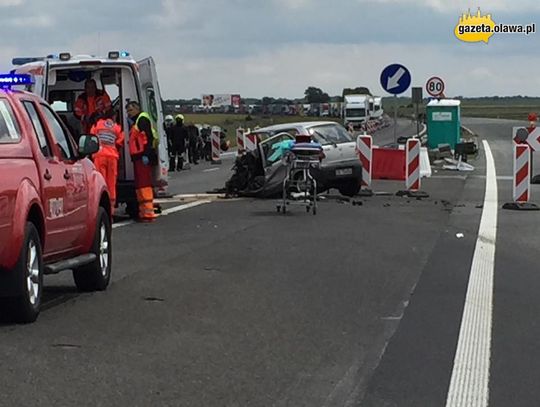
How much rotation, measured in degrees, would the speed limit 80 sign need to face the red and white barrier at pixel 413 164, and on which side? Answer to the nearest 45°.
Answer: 0° — it already faces it

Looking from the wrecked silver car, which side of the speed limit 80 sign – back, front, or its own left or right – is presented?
front

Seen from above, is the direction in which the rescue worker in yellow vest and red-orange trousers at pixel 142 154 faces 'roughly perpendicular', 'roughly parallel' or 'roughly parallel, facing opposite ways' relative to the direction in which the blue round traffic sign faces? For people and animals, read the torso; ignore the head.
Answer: roughly perpendicular

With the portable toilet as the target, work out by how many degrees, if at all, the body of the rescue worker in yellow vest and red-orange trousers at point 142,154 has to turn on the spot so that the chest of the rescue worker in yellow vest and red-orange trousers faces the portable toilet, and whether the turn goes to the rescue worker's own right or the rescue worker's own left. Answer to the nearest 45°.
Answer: approximately 135° to the rescue worker's own right

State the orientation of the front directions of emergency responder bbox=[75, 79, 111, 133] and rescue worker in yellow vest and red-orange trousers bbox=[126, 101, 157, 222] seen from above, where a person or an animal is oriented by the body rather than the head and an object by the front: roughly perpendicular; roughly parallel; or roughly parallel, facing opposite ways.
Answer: roughly perpendicular

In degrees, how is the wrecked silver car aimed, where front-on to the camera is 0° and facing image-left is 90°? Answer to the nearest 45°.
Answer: approximately 135°

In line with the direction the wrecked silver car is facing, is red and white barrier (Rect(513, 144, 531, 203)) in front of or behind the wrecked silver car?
behind

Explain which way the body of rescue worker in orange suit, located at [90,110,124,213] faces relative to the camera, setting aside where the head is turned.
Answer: away from the camera

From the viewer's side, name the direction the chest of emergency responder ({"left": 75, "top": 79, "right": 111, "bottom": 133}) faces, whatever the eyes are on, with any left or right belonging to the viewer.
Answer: facing the viewer

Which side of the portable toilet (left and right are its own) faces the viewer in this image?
front
